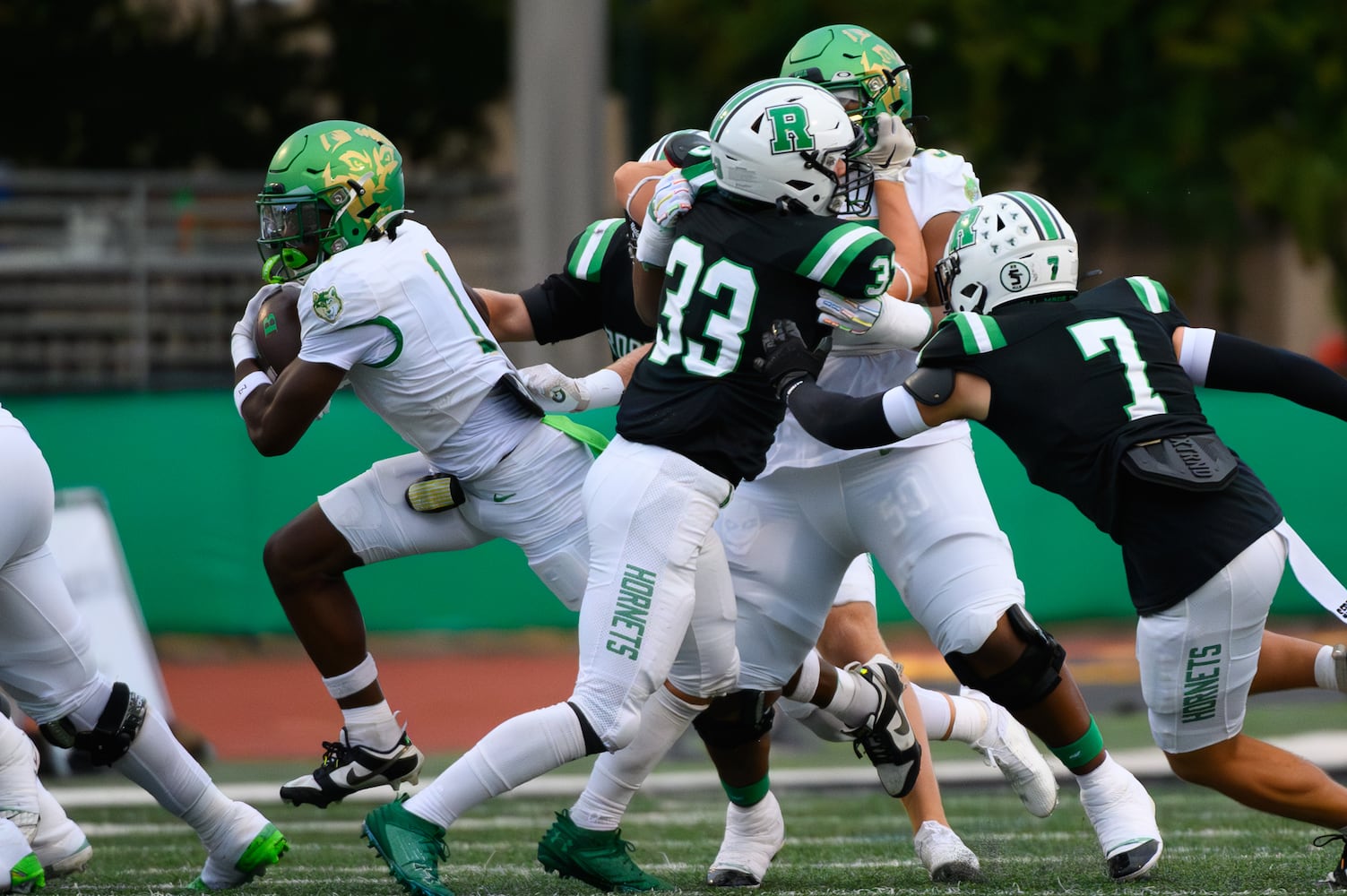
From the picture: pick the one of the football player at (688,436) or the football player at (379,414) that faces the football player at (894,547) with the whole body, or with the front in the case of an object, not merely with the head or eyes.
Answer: the football player at (688,436)

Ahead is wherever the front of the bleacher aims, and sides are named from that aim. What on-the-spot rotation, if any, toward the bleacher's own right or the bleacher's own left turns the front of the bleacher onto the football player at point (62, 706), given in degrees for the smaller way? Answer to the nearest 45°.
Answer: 0° — it already faces them

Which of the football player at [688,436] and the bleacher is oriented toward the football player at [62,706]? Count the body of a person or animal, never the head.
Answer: the bleacher

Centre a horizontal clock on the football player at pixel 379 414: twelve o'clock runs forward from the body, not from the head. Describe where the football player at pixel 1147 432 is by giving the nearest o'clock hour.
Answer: the football player at pixel 1147 432 is roughly at 7 o'clock from the football player at pixel 379 414.

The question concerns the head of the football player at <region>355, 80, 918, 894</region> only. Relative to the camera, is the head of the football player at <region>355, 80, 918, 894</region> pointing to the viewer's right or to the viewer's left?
to the viewer's right

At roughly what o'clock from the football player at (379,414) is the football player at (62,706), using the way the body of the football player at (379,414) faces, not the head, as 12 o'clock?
the football player at (62,706) is roughly at 11 o'clock from the football player at (379,414).

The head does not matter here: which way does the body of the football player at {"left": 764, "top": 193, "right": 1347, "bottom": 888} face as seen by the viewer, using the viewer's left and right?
facing away from the viewer and to the left of the viewer

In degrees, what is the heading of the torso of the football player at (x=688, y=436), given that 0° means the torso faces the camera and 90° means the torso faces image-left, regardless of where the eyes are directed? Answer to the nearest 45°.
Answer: approximately 225°

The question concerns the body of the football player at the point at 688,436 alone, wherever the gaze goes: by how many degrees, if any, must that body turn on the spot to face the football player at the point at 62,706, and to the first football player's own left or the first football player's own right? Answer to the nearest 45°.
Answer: approximately 135° to the first football player's own left

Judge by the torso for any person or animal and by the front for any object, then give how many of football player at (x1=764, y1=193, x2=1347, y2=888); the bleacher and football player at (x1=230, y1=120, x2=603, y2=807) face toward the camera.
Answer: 1

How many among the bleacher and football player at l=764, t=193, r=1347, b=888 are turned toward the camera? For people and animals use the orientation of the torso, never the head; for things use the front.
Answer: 1

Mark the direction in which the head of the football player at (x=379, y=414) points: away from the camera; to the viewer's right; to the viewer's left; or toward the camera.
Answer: to the viewer's left

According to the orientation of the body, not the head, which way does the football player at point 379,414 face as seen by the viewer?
to the viewer's left

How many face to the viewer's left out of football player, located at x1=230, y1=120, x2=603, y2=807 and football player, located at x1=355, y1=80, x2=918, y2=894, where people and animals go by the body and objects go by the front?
1

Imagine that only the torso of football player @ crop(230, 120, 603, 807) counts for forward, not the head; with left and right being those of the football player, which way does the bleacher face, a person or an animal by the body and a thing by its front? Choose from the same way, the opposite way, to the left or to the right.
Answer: to the left

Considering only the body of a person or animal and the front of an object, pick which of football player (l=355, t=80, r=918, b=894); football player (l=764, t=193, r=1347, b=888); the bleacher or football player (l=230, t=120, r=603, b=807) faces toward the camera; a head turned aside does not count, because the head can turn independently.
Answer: the bleacher
